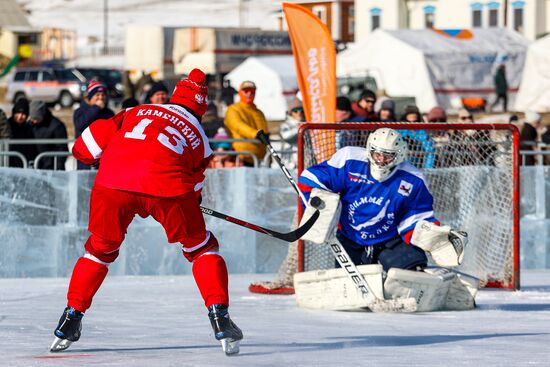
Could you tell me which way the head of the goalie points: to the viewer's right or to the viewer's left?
to the viewer's left

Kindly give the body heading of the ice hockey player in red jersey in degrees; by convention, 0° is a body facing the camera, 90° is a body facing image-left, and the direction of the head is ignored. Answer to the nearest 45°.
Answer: approximately 180°

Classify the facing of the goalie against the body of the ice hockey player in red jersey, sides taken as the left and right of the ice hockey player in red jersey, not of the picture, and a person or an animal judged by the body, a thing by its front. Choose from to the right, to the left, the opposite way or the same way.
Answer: the opposite way

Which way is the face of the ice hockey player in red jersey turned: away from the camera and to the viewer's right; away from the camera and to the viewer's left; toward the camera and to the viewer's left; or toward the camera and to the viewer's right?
away from the camera and to the viewer's right

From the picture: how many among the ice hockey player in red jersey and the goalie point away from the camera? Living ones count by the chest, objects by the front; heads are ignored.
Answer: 1

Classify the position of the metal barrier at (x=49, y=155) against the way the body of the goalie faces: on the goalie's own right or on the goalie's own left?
on the goalie's own right

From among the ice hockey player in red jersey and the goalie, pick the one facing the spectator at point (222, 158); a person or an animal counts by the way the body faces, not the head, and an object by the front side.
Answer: the ice hockey player in red jersey

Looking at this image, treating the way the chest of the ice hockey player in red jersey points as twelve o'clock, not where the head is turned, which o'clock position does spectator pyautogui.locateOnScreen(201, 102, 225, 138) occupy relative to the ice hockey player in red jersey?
The spectator is roughly at 12 o'clock from the ice hockey player in red jersey.

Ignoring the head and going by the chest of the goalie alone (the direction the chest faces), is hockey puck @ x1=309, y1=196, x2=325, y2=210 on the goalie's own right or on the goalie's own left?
on the goalie's own right

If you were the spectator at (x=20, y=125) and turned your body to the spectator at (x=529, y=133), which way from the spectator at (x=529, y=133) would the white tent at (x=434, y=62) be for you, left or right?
left

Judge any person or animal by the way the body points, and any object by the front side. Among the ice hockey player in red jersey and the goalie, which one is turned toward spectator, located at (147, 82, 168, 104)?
the ice hockey player in red jersey

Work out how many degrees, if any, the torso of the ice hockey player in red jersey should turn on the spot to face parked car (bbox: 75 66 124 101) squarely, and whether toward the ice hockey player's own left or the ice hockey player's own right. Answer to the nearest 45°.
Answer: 0° — they already face it

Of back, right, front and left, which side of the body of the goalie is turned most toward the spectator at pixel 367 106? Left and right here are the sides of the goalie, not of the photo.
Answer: back
